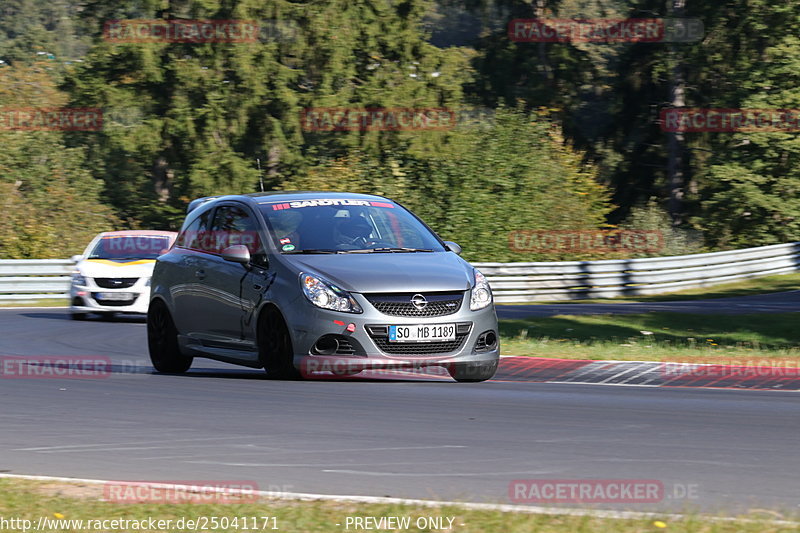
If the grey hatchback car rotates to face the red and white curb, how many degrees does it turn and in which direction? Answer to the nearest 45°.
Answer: approximately 45° to its left

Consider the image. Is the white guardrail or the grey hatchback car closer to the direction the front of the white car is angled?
the grey hatchback car

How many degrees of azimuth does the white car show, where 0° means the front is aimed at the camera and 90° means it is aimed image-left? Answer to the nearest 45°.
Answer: approximately 0°

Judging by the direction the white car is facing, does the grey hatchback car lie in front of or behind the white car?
in front

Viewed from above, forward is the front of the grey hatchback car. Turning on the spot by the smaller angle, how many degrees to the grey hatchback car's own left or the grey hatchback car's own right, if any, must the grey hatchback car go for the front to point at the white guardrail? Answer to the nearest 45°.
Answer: approximately 135° to the grey hatchback car's own left

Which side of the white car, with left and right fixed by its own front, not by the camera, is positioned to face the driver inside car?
front

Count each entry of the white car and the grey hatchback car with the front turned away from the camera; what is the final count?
0

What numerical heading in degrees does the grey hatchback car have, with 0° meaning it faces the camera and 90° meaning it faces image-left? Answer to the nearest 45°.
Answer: approximately 315°
